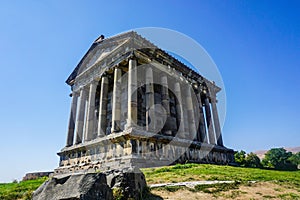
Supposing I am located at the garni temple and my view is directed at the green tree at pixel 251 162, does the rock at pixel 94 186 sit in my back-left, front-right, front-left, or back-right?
back-right

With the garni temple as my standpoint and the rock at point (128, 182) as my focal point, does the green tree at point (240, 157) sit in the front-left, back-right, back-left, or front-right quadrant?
back-left

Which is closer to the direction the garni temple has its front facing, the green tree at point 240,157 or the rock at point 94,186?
the green tree
